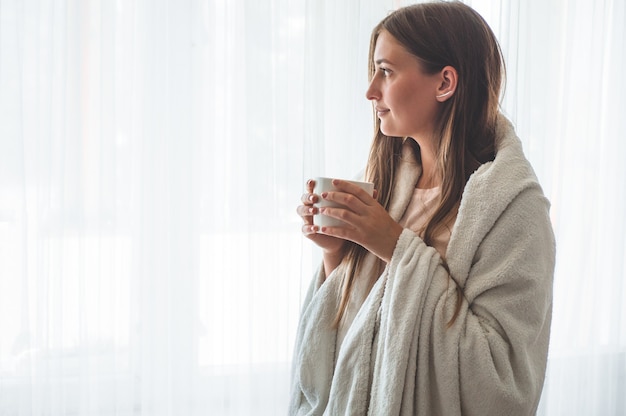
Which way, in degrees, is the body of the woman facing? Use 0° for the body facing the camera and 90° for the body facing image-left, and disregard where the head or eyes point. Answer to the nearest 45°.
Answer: approximately 45°

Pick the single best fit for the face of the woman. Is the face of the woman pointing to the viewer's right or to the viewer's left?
to the viewer's left
